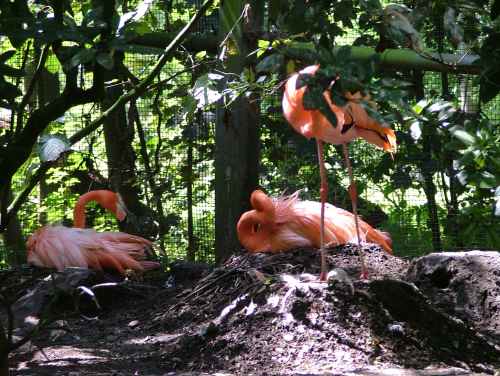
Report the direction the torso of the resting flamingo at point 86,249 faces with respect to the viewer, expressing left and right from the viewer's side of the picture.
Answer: facing to the left of the viewer

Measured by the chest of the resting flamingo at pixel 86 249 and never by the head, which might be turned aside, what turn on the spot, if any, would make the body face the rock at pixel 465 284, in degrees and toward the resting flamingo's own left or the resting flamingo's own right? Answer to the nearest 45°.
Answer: approximately 135° to the resting flamingo's own left

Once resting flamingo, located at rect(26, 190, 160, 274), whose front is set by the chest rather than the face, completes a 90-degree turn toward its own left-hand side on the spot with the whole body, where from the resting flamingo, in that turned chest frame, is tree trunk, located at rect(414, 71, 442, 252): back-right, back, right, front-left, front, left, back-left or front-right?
left

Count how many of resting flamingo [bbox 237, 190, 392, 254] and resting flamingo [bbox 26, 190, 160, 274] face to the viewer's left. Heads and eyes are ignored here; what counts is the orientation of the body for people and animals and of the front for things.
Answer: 2

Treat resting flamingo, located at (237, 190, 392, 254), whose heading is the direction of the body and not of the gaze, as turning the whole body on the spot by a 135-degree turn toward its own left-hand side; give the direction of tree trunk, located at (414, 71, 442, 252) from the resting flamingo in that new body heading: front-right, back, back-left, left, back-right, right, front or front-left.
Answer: left

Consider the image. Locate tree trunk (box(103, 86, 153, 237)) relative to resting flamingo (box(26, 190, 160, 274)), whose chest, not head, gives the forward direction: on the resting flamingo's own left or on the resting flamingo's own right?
on the resting flamingo's own right

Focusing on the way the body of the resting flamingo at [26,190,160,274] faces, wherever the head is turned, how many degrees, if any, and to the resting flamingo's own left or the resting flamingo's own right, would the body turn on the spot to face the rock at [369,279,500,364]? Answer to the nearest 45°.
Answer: approximately 135° to the resting flamingo's own left

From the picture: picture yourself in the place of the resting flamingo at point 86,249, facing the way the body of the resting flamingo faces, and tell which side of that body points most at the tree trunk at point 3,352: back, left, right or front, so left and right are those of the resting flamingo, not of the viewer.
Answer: left

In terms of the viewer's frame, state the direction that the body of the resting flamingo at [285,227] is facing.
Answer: to the viewer's left
